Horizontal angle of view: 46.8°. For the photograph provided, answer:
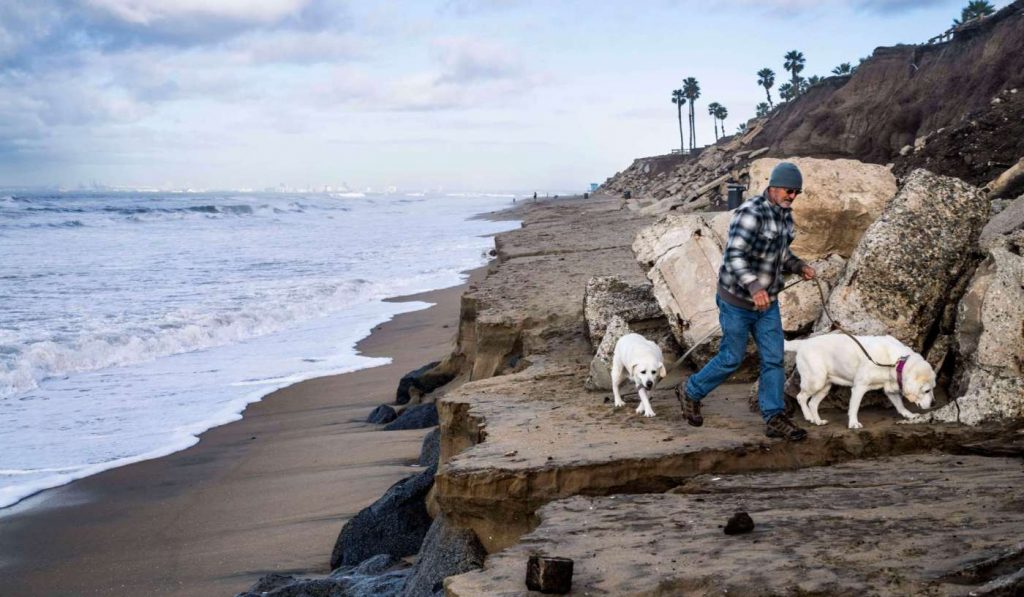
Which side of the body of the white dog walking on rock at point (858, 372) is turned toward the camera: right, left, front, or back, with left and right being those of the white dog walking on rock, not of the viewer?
right

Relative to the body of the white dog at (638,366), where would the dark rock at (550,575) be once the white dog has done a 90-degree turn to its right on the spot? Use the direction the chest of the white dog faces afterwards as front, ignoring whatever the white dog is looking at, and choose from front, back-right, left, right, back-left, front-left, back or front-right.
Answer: front-left

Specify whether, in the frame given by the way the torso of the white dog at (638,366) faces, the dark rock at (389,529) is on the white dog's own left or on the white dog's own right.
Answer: on the white dog's own right

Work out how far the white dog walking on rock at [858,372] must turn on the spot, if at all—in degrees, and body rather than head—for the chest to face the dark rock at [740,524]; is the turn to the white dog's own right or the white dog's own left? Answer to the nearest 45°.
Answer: approximately 90° to the white dog's own right

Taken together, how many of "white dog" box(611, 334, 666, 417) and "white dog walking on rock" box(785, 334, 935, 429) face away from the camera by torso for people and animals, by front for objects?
0

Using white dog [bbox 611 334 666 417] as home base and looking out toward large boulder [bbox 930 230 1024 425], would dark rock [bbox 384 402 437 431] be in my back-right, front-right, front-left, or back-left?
back-left

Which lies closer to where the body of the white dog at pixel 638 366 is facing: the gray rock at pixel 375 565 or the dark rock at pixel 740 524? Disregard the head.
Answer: the dark rock

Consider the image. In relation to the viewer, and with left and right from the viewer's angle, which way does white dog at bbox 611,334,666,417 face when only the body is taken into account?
facing the viewer and to the right of the viewer

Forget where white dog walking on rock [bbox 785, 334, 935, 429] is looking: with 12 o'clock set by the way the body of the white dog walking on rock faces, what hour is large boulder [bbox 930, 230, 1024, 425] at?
The large boulder is roughly at 12 o'clock from the white dog walking on rock.

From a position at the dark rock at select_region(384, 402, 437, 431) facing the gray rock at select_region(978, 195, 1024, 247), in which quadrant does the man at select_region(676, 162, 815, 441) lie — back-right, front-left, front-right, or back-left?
front-right

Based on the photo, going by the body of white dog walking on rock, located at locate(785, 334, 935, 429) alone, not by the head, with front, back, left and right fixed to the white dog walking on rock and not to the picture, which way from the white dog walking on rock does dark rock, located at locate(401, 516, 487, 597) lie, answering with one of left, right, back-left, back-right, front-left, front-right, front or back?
back-right

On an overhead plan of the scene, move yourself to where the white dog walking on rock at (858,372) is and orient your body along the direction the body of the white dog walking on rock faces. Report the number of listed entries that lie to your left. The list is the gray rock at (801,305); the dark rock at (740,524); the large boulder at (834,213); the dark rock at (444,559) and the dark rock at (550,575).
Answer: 2

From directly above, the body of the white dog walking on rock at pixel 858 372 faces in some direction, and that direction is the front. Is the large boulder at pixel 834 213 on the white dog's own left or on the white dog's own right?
on the white dog's own left
